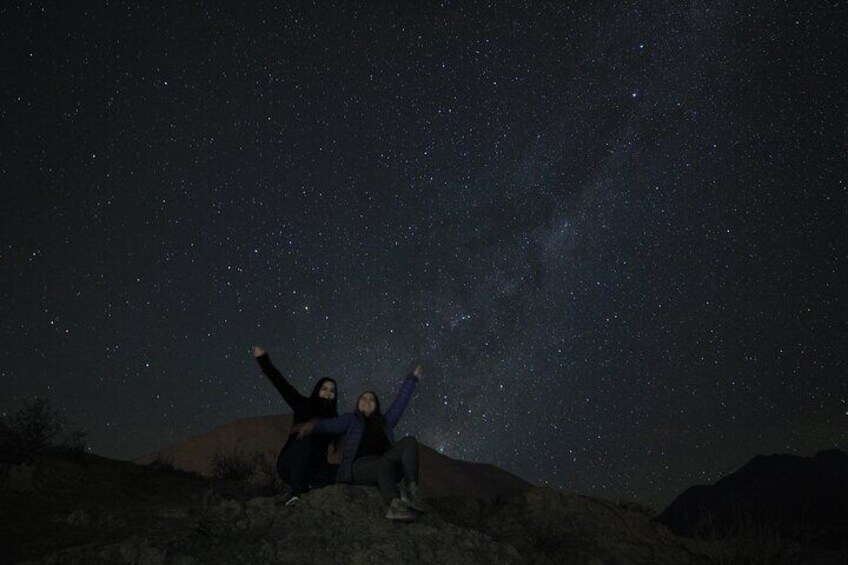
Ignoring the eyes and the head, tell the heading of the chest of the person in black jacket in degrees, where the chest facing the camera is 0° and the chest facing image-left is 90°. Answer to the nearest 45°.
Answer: approximately 0°

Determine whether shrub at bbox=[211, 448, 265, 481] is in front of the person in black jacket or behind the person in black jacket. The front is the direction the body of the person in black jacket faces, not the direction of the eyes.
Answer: behind

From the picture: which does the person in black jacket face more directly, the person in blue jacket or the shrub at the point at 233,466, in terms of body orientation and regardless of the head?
the person in blue jacket

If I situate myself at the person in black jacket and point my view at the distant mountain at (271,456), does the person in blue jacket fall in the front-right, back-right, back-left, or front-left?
back-right

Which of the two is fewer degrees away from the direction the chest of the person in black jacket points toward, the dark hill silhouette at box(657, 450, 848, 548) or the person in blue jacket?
the person in blue jacket

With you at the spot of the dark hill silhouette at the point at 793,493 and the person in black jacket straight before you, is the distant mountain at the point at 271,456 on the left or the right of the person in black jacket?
right

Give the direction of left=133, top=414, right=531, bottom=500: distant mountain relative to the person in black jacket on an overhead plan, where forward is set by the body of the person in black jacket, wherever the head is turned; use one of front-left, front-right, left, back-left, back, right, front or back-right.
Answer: back
